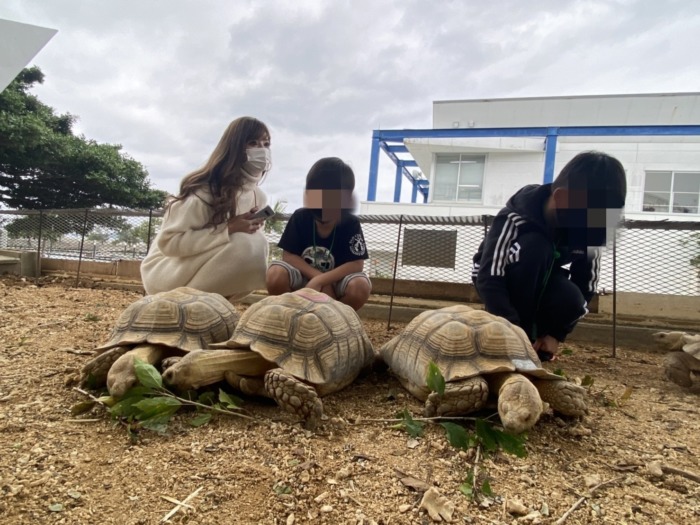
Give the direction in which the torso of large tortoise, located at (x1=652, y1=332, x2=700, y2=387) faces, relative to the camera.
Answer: to the viewer's left

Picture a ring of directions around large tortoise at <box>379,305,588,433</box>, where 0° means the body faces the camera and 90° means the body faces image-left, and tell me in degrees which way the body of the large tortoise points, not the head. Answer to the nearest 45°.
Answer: approximately 315°

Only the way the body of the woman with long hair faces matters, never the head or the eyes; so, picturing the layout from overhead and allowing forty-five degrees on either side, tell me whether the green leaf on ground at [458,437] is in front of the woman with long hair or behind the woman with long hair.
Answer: in front

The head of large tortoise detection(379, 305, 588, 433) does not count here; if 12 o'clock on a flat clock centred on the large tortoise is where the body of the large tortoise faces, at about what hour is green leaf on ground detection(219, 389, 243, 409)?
The green leaf on ground is roughly at 4 o'clock from the large tortoise.

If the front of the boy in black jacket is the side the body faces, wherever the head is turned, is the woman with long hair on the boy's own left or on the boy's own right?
on the boy's own right
